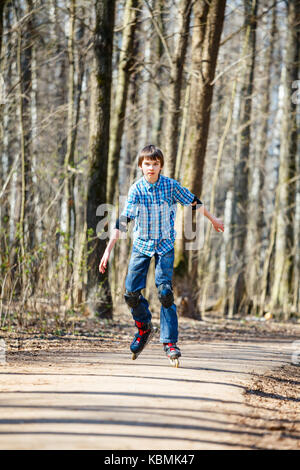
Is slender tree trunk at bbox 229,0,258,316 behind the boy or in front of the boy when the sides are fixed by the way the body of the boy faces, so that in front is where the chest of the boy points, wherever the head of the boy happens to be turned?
behind

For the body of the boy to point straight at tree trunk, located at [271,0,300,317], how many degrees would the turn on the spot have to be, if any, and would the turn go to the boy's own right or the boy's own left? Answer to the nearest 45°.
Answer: approximately 180°

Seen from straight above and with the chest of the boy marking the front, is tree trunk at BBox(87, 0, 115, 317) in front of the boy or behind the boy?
behind

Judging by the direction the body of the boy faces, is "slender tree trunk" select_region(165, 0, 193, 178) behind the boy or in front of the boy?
behind

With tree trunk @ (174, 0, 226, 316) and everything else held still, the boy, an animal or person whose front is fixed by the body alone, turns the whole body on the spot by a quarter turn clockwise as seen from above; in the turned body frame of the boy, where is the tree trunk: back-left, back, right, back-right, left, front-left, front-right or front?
right

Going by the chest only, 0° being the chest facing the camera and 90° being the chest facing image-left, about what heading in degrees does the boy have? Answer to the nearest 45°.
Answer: approximately 0°

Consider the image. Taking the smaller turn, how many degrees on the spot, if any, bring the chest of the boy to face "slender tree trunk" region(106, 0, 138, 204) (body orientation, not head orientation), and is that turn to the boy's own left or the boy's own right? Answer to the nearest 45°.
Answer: approximately 180°
